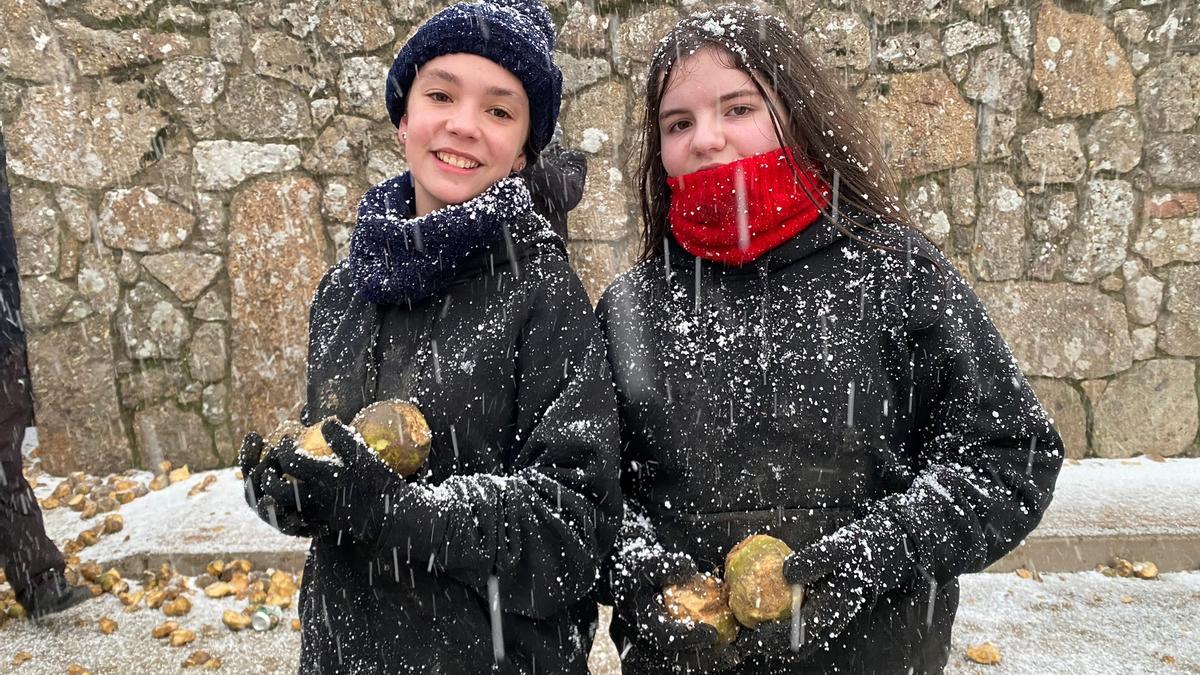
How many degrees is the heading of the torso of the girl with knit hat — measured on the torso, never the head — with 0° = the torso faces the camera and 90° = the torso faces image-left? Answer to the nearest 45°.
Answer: approximately 45°
